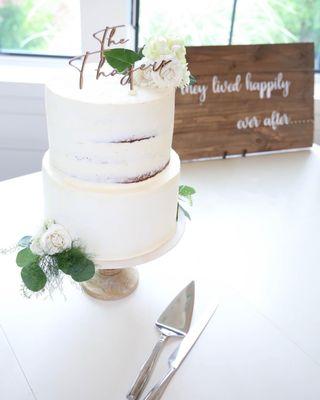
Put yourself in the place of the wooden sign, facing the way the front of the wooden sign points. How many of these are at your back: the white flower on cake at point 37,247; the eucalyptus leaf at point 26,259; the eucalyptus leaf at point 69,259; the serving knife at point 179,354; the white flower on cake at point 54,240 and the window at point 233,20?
1

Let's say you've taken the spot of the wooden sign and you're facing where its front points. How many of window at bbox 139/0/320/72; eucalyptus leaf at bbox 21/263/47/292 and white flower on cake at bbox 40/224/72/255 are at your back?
1

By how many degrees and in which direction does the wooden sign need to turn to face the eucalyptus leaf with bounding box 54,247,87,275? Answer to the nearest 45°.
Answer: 0° — it already faces it

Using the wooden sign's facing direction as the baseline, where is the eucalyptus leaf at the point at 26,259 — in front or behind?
in front

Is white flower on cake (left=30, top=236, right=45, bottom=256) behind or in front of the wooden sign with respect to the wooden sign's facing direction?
in front

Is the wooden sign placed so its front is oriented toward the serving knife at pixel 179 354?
yes

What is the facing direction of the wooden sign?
toward the camera

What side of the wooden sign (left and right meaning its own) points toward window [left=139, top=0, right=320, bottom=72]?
back

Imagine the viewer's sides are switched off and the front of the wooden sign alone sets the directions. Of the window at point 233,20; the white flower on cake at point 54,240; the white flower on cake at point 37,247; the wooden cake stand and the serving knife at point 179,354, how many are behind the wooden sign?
1

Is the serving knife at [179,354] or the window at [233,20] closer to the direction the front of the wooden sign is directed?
the serving knife

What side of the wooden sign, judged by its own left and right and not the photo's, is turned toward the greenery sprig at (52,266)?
front

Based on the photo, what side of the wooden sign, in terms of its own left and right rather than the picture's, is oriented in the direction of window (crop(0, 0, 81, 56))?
right
